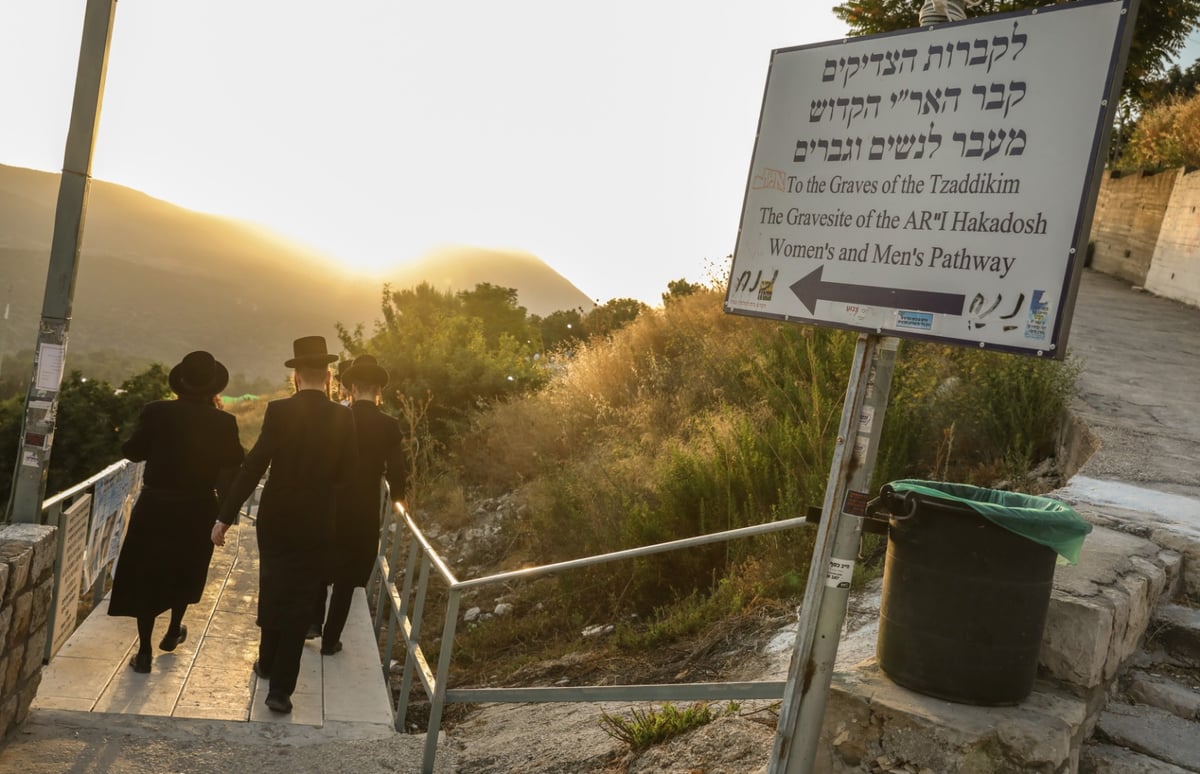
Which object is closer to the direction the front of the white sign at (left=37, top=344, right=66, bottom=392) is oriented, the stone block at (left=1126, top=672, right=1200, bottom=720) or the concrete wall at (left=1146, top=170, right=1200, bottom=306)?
the stone block

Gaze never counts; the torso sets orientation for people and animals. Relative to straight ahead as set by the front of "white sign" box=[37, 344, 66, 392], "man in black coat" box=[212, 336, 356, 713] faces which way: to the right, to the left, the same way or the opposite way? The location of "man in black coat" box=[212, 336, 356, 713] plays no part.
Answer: the opposite way

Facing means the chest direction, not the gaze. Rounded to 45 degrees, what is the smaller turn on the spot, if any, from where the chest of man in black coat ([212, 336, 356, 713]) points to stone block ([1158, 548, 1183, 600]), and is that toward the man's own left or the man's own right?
approximately 135° to the man's own right

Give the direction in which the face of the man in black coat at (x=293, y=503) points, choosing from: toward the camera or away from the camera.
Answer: away from the camera

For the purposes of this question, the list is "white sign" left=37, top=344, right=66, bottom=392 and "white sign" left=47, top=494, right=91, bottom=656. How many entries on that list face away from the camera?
0

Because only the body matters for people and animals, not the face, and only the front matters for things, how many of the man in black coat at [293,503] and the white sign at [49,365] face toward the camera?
1

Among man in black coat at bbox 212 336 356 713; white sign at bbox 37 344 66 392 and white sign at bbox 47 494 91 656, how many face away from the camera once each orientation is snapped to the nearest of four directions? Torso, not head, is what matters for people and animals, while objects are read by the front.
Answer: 1

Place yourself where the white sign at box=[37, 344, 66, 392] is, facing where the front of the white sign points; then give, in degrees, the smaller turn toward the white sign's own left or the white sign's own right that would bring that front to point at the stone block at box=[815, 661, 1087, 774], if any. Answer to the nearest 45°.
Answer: approximately 45° to the white sign's own left

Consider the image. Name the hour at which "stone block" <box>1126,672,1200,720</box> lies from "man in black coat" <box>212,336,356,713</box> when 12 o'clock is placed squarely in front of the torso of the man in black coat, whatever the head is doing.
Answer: The stone block is roughly at 4 o'clock from the man in black coat.

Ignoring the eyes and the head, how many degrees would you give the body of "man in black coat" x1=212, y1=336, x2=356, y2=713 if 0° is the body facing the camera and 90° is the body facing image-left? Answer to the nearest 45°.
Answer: approximately 180°

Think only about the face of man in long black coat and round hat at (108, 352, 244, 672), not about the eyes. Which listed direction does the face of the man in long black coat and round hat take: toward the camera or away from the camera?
away from the camera
